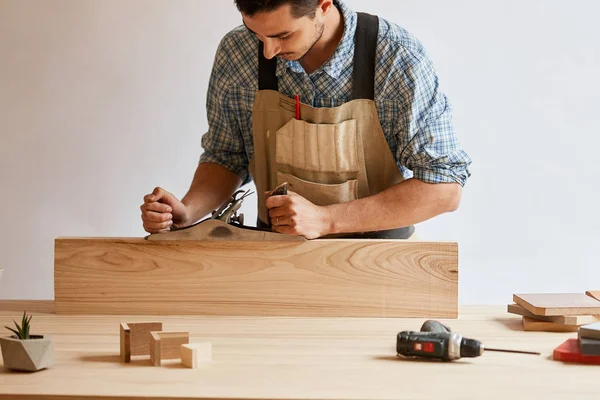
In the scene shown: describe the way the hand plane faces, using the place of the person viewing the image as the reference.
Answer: facing to the left of the viewer

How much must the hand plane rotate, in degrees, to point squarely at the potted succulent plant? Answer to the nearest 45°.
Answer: approximately 45° to its left

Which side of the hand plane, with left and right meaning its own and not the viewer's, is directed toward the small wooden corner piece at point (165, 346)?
left

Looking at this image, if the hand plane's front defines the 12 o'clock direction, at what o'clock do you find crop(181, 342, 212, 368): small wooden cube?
The small wooden cube is roughly at 9 o'clock from the hand plane.
